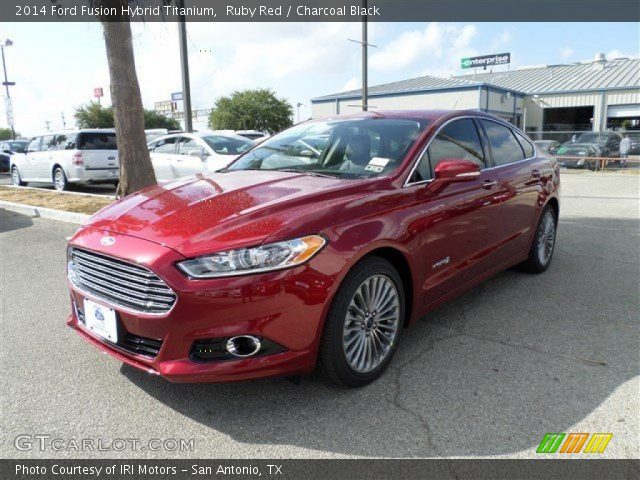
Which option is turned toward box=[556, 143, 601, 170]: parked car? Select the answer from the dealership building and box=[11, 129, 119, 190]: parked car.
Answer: the dealership building

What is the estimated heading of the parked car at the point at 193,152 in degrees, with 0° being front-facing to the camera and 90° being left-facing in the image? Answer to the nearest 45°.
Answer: approximately 315°

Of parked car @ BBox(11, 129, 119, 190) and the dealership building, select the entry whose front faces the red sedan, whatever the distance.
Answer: the dealership building

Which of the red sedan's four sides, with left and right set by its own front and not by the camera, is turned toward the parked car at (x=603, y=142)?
back

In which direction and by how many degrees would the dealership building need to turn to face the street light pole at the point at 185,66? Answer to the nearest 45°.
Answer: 0° — it already faces it

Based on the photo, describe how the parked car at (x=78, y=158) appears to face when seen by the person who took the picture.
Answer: facing away from the viewer and to the left of the viewer

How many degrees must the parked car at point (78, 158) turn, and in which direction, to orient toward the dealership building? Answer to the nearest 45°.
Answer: approximately 90° to its right

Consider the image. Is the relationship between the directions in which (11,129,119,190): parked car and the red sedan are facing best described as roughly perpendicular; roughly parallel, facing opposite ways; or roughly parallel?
roughly perpendicular

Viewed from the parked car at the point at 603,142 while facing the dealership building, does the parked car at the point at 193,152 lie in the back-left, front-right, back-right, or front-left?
back-left

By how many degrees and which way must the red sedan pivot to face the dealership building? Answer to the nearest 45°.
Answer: approximately 180°

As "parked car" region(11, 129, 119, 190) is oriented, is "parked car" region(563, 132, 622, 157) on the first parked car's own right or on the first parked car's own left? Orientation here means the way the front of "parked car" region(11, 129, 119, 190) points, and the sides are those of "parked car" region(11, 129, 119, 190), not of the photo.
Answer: on the first parked car's own right

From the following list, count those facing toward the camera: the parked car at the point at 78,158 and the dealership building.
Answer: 1

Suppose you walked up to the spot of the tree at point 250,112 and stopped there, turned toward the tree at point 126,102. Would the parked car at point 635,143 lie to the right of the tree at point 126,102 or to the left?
left

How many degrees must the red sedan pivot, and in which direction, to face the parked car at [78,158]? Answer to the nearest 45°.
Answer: approximately 90° to its right
